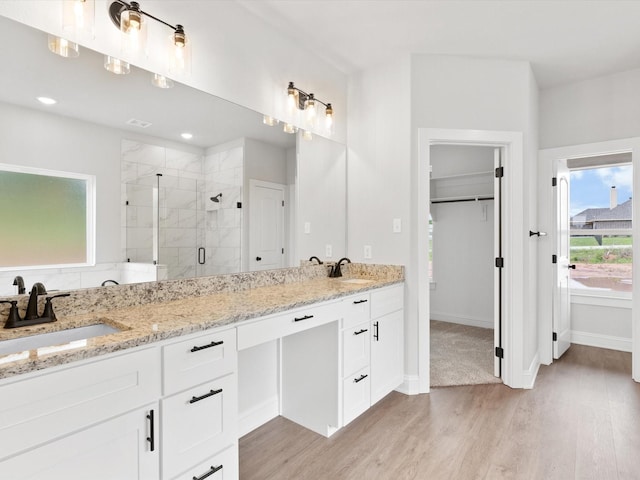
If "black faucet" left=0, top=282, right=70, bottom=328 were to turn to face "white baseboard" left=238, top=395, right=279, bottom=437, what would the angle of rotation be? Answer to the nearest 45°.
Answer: approximately 45° to its left

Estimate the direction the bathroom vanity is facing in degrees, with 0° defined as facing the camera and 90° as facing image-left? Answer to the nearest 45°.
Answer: approximately 315°

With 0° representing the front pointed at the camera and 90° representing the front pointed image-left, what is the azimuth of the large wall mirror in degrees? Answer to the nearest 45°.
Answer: approximately 315°

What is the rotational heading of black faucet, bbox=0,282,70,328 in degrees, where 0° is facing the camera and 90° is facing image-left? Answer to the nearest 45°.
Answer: approximately 315°
